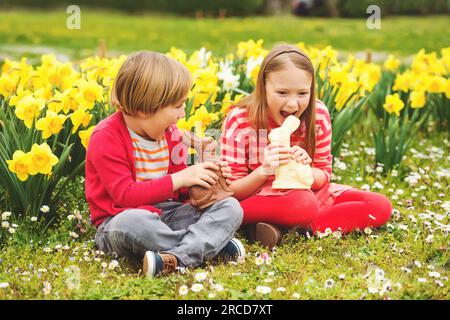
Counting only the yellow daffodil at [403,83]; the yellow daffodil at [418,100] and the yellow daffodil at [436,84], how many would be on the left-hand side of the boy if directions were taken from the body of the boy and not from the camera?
3

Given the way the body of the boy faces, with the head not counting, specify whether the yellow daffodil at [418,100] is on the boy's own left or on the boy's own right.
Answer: on the boy's own left

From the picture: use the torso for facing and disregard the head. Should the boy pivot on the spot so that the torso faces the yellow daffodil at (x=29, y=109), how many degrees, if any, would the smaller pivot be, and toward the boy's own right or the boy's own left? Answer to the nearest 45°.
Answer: approximately 180°

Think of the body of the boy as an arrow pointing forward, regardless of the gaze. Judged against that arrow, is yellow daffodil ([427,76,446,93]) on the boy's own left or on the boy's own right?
on the boy's own left

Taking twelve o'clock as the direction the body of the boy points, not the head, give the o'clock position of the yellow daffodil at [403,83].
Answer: The yellow daffodil is roughly at 9 o'clock from the boy.

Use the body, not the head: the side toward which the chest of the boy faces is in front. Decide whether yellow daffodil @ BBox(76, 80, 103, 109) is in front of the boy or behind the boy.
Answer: behind

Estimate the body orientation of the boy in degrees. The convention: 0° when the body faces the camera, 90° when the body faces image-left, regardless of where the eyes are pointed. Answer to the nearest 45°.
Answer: approximately 315°

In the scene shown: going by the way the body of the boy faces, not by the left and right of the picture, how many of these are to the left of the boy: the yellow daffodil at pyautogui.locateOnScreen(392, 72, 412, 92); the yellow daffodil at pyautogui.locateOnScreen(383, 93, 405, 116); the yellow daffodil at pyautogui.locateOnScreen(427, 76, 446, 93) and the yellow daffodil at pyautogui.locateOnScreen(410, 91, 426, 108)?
4

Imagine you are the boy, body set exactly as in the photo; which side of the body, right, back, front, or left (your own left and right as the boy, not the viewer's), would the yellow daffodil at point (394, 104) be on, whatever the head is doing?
left
